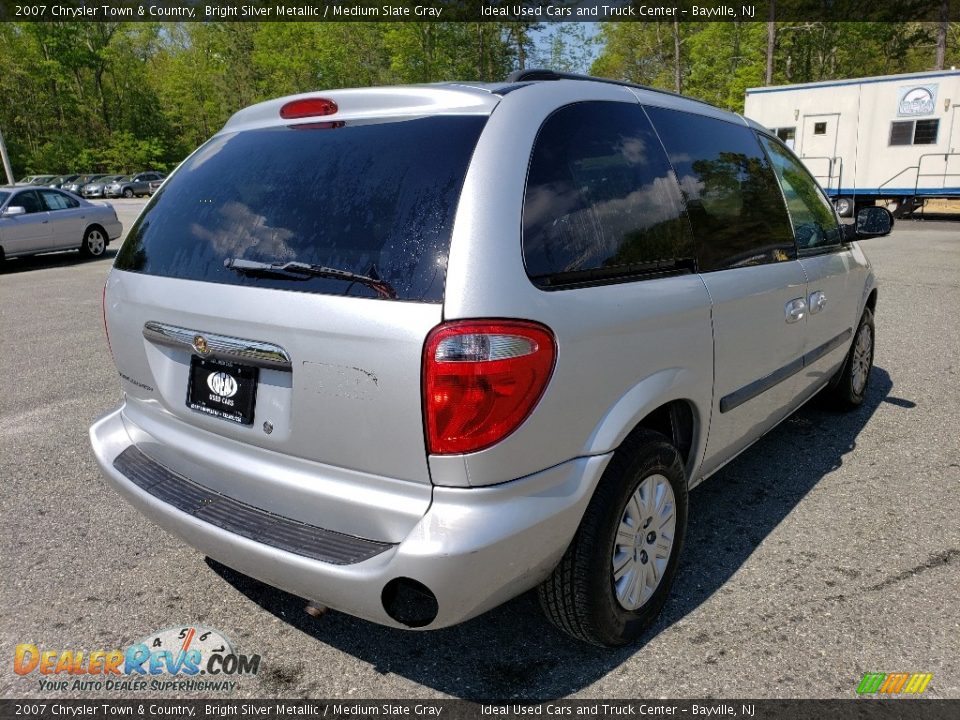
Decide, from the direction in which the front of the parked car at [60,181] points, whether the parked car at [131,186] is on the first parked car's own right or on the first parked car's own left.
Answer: on the first parked car's own left

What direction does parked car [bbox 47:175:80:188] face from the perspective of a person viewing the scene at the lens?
facing the viewer and to the left of the viewer

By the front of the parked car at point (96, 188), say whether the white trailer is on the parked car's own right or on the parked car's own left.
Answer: on the parked car's own left

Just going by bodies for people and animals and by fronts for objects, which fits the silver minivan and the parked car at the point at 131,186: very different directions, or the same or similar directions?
very different directions

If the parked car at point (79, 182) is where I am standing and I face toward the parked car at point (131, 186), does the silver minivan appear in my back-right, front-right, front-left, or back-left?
front-right

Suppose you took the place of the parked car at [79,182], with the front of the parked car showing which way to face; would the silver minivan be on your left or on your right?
on your left

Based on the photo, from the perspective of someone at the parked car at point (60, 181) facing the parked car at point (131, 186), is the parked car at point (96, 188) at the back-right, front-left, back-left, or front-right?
front-right

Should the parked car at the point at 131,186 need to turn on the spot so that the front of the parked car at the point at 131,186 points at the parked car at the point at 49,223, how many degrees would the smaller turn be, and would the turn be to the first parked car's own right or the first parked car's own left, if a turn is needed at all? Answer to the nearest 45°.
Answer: approximately 45° to the first parked car's own left

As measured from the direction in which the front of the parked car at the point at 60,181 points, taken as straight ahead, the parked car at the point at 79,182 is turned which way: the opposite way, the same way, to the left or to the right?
the same way

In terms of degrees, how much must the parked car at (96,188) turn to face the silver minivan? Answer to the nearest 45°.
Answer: approximately 45° to its left

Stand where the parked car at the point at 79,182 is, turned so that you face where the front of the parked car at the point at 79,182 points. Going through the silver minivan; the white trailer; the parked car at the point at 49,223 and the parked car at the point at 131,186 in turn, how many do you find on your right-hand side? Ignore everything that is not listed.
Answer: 0

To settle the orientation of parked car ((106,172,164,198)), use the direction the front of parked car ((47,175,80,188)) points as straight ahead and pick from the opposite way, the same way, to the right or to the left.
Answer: the same way

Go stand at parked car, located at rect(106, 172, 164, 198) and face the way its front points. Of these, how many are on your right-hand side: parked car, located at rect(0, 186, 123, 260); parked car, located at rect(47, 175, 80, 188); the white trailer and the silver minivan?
1

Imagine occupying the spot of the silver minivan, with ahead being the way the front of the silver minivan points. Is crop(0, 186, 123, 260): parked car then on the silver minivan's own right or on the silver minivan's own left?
on the silver minivan's own left
